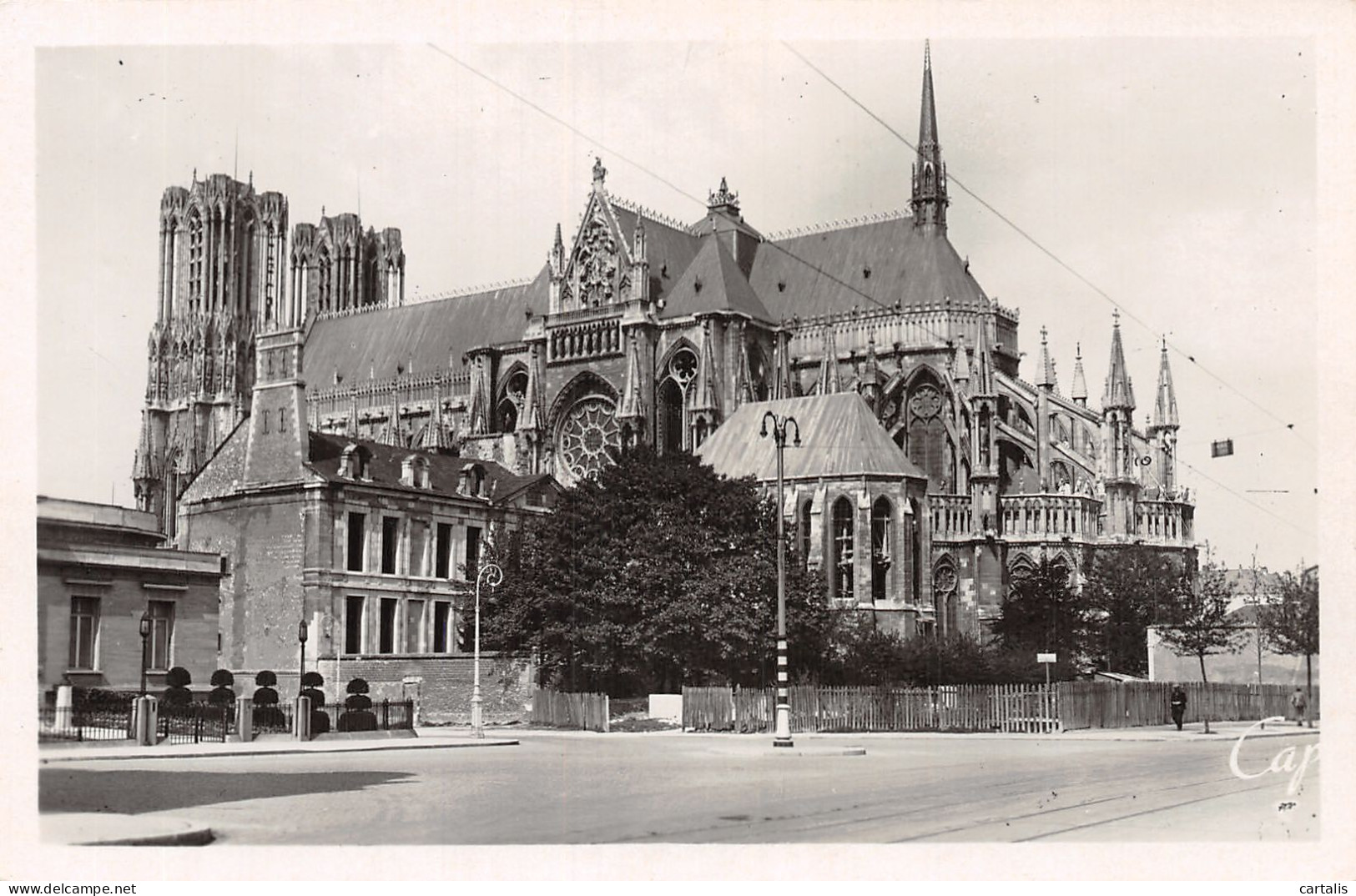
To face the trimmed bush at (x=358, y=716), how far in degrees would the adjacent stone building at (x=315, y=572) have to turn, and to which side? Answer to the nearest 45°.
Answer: approximately 45° to its right

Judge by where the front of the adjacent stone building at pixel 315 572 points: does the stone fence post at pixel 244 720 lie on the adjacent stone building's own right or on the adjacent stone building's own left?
on the adjacent stone building's own right

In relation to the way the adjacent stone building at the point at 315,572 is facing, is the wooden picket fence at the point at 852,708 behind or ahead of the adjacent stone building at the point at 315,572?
ahead

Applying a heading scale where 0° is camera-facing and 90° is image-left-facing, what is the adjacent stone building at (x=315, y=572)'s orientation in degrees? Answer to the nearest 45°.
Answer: approximately 315°

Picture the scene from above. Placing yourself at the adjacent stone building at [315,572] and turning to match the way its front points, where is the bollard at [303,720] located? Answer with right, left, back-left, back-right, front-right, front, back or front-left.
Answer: front-right

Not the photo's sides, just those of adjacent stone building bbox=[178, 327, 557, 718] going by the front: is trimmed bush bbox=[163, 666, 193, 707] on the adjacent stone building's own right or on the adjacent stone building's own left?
on the adjacent stone building's own right
